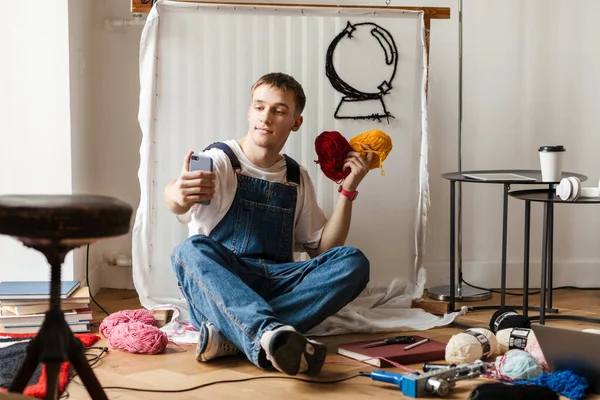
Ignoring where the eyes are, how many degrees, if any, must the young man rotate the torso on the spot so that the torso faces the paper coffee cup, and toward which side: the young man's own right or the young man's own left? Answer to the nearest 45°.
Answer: approximately 90° to the young man's own left

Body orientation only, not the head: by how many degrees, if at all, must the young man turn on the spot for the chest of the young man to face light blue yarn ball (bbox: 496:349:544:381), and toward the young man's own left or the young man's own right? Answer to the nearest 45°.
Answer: approximately 45° to the young man's own left

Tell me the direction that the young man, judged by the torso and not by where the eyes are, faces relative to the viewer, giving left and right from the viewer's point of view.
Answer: facing the viewer

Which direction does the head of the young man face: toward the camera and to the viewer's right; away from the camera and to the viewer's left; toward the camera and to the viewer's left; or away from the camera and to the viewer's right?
toward the camera and to the viewer's left

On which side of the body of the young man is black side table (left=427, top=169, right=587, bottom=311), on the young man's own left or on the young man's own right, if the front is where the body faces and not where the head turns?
on the young man's own left

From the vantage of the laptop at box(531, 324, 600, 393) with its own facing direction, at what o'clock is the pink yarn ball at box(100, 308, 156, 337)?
The pink yarn ball is roughly at 8 o'clock from the laptop.

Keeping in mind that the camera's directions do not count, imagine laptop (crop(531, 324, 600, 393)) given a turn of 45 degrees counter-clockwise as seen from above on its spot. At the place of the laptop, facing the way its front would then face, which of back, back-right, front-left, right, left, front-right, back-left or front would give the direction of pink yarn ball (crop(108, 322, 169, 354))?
left

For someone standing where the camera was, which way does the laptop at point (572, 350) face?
facing away from the viewer and to the right of the viewer

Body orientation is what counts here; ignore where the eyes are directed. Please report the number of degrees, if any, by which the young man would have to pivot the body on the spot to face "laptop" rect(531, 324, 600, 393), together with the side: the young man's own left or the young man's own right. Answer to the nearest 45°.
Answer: approximately 45° to the young man's own left

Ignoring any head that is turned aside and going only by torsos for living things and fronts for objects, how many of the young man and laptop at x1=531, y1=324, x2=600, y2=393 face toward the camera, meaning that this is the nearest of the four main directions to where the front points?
1

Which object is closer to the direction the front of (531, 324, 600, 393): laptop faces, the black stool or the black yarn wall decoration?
the black yarn wall decoration

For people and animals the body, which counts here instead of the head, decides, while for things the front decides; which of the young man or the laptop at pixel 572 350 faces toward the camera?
the young man
